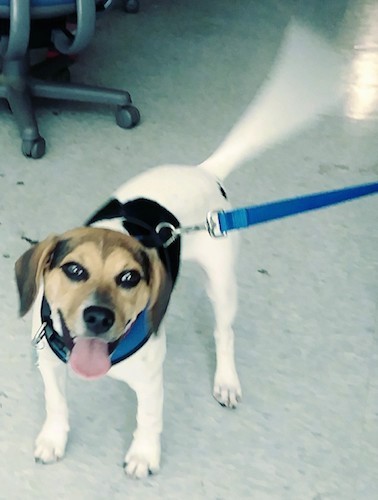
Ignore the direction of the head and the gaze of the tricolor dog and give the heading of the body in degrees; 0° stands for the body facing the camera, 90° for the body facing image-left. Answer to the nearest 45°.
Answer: approximately 45°

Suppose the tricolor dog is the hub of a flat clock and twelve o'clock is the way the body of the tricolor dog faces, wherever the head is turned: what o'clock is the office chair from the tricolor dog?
The office chair is roughly at 4 o'clock from the tricolor dog.
